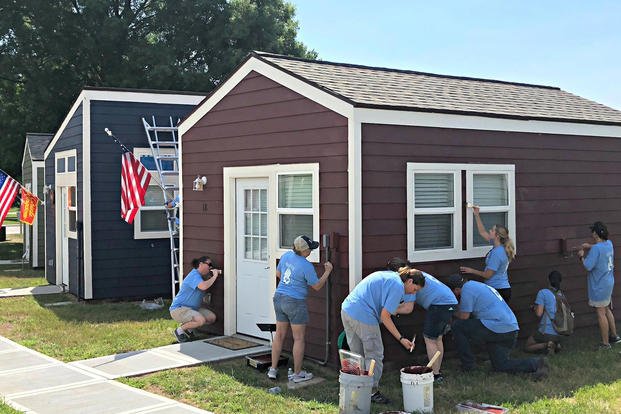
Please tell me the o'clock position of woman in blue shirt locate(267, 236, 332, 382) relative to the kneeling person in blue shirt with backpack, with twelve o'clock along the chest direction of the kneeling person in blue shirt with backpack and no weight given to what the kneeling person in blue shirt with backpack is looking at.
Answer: The woman in blue shirt is roughly at 9 o'clock from the kneeling person in blue shirt with backpack.

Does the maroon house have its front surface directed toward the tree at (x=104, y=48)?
no

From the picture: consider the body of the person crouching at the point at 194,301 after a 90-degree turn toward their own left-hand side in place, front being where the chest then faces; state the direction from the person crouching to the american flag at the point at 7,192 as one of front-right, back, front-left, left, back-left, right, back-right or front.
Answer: front-left

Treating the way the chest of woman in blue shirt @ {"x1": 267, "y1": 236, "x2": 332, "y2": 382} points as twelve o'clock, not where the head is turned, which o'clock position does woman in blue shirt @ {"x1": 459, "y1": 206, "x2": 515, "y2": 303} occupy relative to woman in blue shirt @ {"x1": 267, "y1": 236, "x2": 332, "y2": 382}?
woman in blue shirt @ {"x1": 459, "y1": 206, "x2": 515, "y2": 303} is roughly at 1 o'clock from woman in blue shirt @ {"x1": 267, "y1": 236, "x2": 332, "y2": 382}.

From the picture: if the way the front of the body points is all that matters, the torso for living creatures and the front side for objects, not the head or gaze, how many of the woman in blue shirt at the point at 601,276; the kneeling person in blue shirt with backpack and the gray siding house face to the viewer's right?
0

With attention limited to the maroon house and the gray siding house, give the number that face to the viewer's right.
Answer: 0

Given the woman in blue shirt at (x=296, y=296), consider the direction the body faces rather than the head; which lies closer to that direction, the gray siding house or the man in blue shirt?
the man in blue shirt

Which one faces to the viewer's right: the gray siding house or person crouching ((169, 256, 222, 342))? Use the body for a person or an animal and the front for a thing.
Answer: the person crouching

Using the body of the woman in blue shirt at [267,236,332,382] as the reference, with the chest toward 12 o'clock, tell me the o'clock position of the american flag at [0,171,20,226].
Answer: The american flag is roughly at 9 o'clock from the woman in blue shirt.

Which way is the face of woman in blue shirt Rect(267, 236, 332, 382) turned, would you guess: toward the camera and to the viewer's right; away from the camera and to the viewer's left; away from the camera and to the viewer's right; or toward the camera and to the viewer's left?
away from the camera and to the viewer's right

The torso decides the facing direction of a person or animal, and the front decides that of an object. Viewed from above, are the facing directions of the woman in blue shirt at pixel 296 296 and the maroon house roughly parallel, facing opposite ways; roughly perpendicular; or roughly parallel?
roughly parallel, facing opposite ways

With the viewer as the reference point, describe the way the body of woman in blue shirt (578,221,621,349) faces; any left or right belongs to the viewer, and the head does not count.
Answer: facing away from the viewer and to the left of the viewer

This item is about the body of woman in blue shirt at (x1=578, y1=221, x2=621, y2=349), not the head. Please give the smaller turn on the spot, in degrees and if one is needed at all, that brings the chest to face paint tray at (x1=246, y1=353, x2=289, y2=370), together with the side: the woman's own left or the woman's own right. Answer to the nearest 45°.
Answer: approximately 90° to the woman's own left

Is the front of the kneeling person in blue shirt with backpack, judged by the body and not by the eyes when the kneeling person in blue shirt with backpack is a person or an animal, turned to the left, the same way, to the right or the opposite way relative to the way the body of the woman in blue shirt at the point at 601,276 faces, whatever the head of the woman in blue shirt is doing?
the same way

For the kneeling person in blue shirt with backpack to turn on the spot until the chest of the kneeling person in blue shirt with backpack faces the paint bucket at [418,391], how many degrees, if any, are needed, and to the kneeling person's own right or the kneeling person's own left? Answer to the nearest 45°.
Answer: approximately 135° to the kneeling person's own left

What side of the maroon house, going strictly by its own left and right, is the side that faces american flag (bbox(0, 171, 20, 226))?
right

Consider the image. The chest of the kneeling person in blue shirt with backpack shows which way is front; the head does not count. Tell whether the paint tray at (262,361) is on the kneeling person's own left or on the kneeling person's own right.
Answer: on the kneeling person's own left

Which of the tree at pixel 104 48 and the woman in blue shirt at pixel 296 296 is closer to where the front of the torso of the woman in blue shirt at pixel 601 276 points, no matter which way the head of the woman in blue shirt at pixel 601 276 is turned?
the tree
